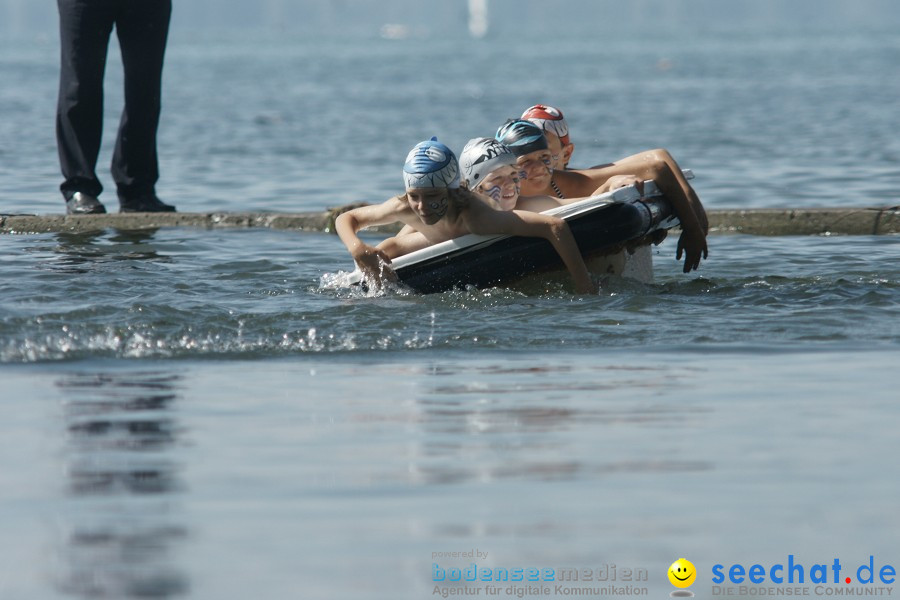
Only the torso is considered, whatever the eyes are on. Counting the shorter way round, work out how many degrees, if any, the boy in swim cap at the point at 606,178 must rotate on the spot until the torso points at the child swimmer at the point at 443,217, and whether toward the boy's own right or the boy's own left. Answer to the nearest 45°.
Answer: approximately 45° to the boy's own right

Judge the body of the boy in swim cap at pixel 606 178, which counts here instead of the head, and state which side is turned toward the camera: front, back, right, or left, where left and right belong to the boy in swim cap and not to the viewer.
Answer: front

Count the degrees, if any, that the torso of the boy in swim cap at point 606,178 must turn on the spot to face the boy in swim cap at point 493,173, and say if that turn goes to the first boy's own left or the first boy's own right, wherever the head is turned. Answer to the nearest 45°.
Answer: approximately 45° to the first boy's own right

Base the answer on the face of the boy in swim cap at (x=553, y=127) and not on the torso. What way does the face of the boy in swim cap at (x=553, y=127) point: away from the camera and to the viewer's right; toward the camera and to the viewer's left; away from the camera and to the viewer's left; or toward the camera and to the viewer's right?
toward the camera and to the viewer's left
